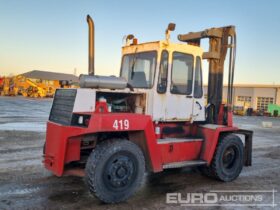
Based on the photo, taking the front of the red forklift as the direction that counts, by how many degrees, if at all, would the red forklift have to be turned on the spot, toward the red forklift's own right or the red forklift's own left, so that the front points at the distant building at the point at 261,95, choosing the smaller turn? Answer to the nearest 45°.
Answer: approximately 45° to the red forklift's own left

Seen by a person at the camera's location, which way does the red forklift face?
facing away from the viewer and to the right of the viewer
